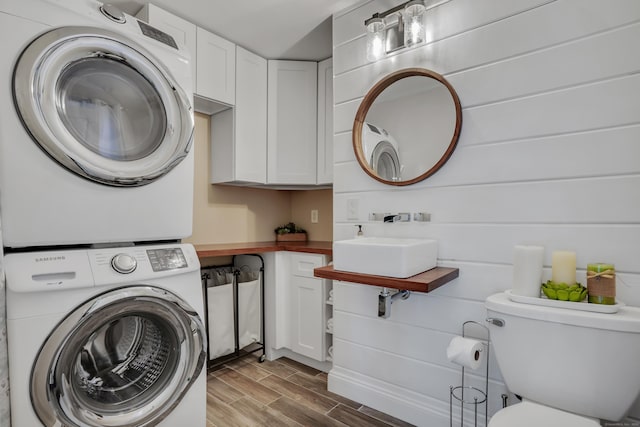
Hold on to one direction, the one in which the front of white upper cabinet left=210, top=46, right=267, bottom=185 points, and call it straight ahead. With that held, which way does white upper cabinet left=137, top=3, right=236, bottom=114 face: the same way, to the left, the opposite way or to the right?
the same way

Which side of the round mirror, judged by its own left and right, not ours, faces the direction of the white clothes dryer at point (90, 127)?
front

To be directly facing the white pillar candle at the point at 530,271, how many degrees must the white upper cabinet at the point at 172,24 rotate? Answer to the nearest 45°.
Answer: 0° — it already faces it

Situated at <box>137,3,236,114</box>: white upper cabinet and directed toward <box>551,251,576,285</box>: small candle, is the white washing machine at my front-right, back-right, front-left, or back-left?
front-right

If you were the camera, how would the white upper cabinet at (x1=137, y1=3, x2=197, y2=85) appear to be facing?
facing the viewer and to the right of the viewer

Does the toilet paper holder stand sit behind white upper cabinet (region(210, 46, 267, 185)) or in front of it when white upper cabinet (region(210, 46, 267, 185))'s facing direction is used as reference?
in front

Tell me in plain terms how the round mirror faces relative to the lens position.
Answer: facing the viewer and to the left of the viewer

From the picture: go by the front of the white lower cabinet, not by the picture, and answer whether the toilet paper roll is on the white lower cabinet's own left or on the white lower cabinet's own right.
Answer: on the white lower cabinet's own left

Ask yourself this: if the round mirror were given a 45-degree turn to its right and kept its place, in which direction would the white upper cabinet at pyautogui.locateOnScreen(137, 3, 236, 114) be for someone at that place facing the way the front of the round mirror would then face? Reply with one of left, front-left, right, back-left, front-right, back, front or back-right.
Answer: front

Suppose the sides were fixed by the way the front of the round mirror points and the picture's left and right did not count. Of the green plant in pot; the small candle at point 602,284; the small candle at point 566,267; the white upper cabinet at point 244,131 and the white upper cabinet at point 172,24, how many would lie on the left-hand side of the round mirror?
2
